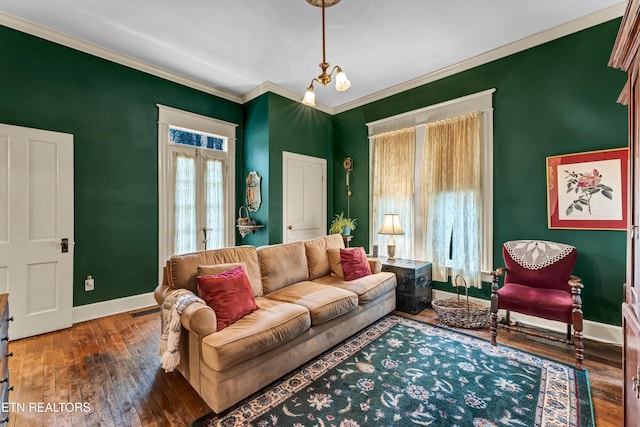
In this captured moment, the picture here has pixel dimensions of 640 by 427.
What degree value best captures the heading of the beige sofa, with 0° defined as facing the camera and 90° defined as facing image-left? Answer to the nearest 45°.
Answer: approximately 315°

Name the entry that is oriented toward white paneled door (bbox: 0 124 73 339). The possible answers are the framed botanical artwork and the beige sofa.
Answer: the framed botanical artwork

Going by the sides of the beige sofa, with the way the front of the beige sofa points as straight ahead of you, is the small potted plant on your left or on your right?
on your left

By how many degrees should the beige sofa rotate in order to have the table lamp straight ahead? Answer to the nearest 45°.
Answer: approximately 90° to its left

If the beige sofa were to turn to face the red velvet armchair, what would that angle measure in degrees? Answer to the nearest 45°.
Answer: approximately 45° to its left
